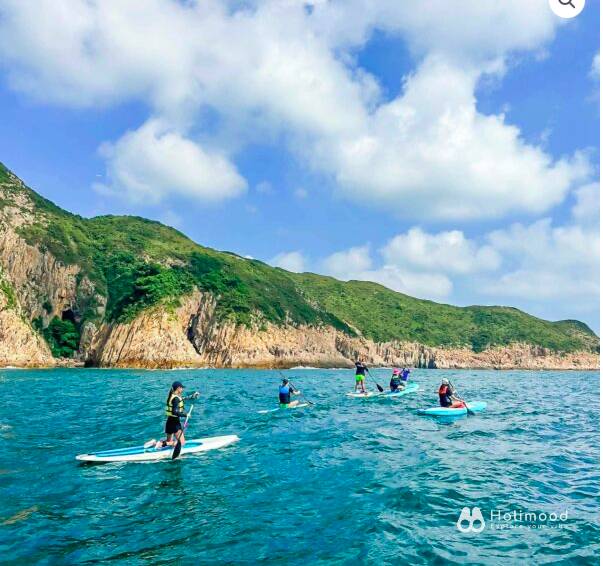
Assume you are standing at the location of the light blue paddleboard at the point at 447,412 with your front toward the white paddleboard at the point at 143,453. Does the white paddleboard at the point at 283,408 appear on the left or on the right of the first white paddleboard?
right

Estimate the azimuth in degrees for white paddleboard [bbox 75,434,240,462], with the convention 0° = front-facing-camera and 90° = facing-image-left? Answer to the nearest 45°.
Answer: approximately 270°

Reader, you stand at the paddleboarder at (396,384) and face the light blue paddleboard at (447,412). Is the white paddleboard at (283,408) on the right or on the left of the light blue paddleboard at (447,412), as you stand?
right

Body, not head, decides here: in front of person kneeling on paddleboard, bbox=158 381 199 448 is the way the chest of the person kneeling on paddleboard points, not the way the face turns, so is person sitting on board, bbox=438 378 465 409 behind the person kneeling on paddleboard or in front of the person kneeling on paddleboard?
in front

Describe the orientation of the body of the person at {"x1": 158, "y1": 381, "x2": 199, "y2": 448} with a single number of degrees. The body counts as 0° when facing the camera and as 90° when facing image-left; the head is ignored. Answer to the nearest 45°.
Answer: approximately 270°
